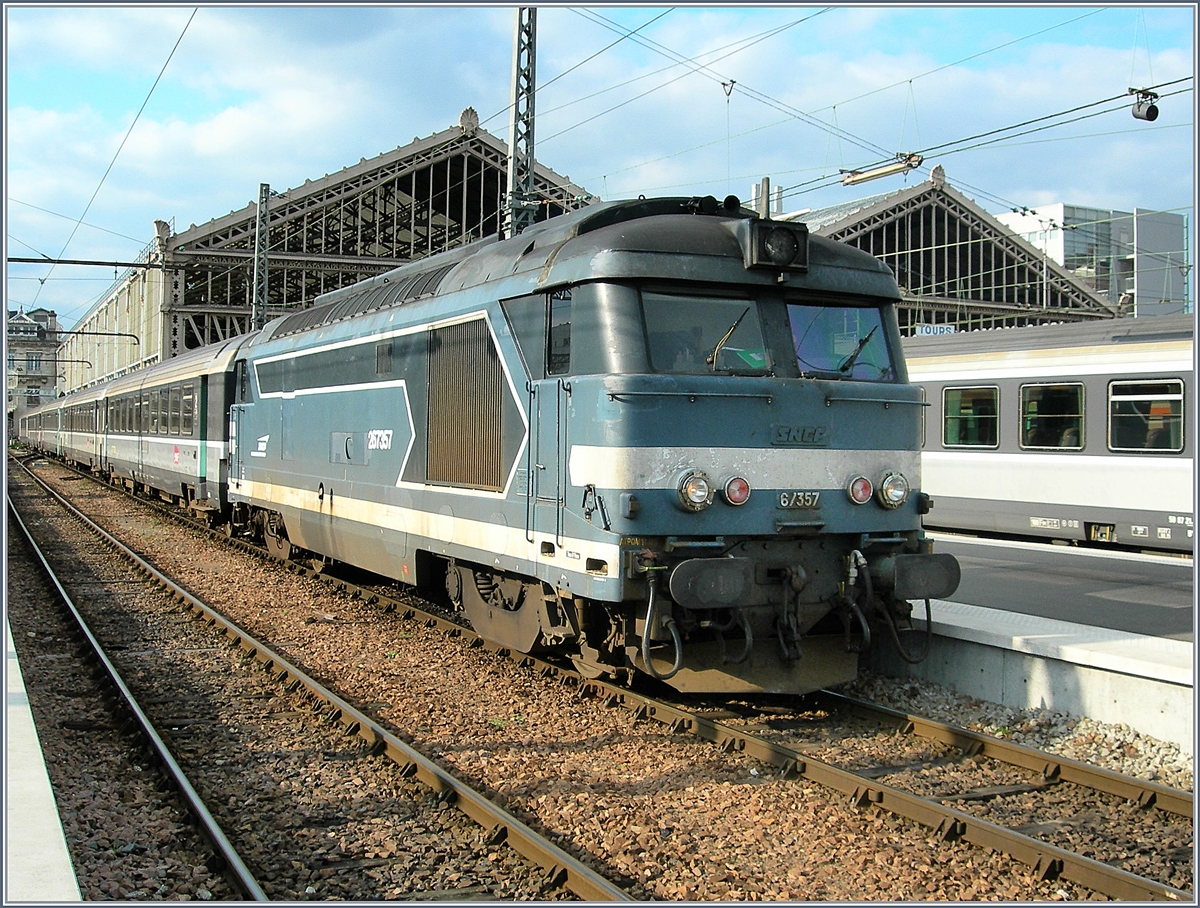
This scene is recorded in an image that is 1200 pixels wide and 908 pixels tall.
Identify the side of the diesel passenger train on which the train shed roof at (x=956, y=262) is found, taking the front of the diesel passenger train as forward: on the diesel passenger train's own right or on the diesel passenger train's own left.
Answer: on the diesel passenger train's own left

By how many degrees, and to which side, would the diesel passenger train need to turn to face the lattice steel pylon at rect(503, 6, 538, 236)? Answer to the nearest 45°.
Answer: approximately 135° to its left

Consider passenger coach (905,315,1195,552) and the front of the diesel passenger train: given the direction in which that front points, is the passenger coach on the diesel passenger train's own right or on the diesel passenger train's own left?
on the diesel passenger train's own left

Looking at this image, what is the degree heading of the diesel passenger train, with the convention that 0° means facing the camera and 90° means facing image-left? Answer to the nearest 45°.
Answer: approximately 315°
